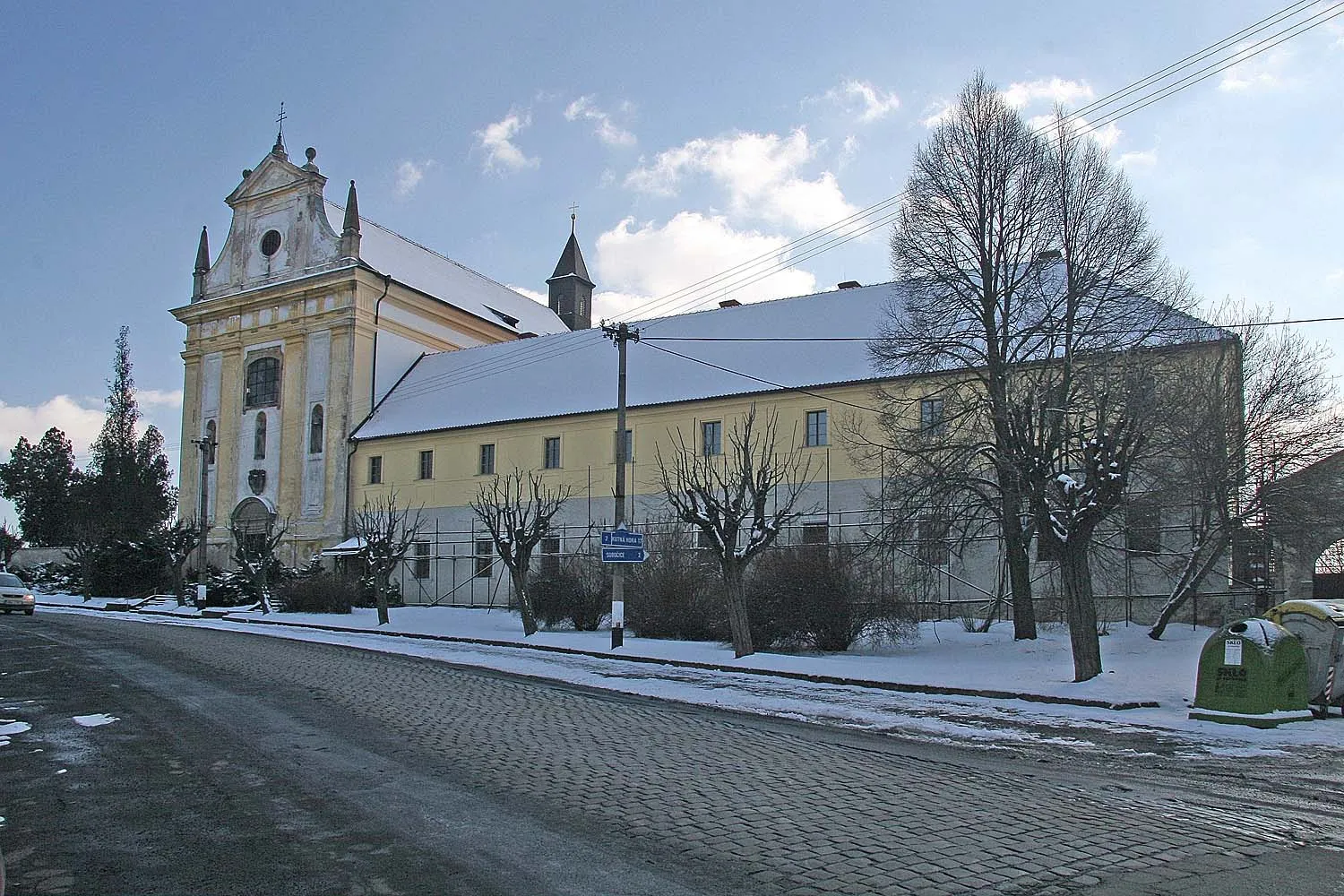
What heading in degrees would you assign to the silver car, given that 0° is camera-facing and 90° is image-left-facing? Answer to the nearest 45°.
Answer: approximately 315°

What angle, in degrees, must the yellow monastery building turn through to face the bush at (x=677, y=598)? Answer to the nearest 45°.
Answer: approximately 45° to its left
